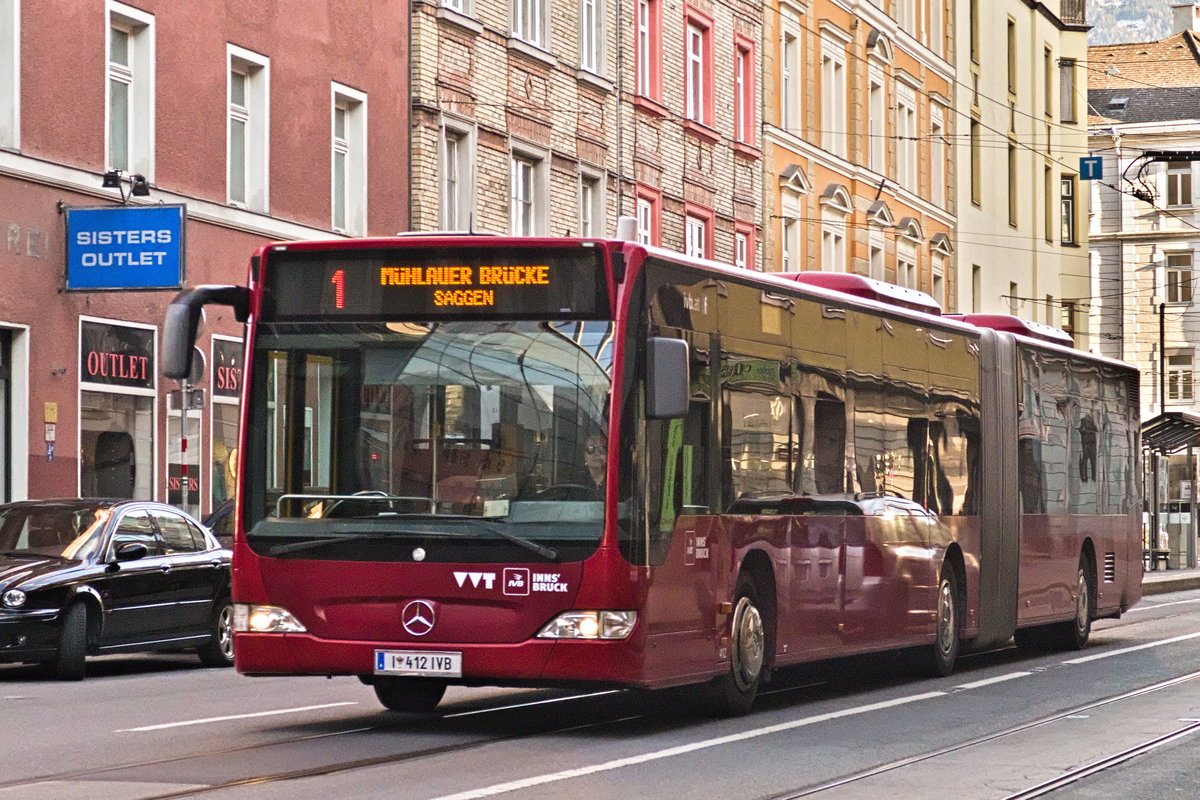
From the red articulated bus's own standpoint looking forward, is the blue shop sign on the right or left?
on its right

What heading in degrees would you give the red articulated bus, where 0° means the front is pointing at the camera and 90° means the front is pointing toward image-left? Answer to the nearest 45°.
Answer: approximately 45°

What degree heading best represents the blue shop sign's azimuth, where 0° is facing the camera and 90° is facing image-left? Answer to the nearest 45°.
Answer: approximately 0°

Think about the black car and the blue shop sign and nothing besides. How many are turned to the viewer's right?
0

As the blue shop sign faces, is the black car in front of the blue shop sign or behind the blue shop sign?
in front

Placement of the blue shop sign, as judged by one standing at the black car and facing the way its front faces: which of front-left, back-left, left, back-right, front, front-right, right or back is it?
back-right

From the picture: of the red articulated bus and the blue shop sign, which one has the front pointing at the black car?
the blue shop sign

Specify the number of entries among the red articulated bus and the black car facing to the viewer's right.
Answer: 0
